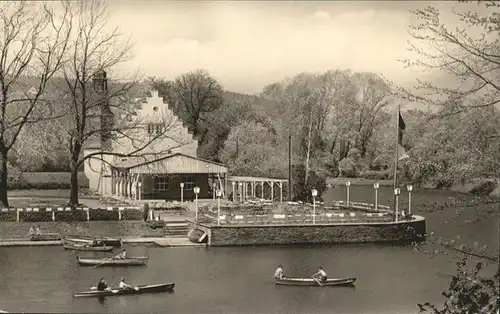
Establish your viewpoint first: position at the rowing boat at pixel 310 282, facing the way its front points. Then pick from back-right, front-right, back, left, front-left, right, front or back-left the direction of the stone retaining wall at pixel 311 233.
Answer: left

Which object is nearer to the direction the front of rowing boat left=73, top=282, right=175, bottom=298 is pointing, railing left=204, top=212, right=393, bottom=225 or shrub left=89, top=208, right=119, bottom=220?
the railing

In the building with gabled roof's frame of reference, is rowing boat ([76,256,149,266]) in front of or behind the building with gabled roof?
in front

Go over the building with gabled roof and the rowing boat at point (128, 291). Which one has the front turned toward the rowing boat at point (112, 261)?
the building with gabled roof

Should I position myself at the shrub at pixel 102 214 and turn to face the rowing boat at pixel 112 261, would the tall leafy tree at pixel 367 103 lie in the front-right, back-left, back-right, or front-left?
back-left

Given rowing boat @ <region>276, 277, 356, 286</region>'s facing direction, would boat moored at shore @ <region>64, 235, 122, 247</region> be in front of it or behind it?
behind

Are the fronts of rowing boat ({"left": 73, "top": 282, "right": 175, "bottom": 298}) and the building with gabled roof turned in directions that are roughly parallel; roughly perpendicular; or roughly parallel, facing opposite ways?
roughly perpendicular

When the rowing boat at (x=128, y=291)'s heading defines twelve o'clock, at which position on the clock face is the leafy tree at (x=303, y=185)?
The leafy tree is roughly at 10 o'clock from the rowing boat.

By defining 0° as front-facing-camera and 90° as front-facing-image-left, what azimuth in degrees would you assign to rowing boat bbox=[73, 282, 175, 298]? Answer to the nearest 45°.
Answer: approximately 270°

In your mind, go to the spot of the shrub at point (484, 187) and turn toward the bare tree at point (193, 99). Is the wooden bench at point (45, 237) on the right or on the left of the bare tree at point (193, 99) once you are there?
left

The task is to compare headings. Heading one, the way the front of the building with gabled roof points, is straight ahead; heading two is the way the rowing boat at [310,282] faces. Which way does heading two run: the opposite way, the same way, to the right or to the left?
to the left
